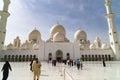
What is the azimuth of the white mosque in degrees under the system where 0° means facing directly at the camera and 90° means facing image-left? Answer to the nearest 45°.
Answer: approximately 0°
